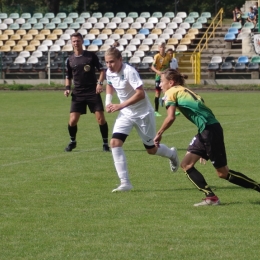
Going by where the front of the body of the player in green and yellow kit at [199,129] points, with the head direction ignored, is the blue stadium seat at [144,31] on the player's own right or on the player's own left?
on the player's own right

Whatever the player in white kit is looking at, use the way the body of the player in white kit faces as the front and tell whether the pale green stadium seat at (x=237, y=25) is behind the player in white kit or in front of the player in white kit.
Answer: behind

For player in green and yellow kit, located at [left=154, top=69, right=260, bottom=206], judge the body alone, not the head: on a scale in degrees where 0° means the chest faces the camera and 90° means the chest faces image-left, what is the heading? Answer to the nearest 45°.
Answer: approximately 90°

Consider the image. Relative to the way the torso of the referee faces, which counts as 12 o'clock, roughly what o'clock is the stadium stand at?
The stadium stand is roughly at 6 o'clock from the referee.

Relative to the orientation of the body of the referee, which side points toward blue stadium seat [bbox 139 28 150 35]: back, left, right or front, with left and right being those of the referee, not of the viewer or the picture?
back

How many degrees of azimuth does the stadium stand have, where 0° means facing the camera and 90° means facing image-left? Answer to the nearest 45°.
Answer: approximately 0°

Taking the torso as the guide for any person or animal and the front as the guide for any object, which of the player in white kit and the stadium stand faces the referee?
the stadium stand
